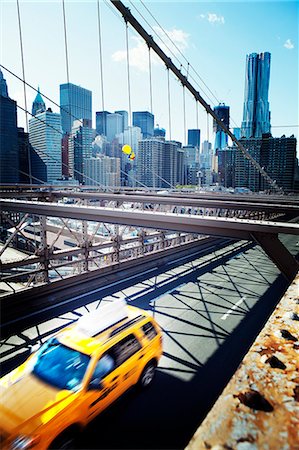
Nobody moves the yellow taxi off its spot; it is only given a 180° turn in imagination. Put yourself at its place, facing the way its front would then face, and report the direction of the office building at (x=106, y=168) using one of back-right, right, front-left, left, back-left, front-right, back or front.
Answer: front-left

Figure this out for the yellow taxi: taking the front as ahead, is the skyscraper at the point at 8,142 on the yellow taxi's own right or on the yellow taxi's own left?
on the yellow taxi's own right

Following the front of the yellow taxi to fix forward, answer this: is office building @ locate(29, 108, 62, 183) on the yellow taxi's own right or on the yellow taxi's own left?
on the yellow taxi's own right

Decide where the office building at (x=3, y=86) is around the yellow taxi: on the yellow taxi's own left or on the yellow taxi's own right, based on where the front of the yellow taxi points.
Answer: on the yellow taxi's own right
